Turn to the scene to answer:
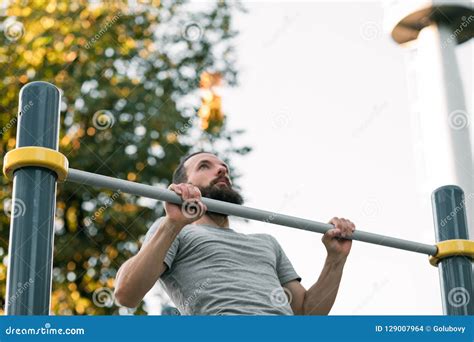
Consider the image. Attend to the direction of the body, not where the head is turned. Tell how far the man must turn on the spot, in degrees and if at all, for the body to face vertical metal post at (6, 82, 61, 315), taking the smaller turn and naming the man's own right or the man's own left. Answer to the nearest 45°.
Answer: approximately 90° to the man's own right

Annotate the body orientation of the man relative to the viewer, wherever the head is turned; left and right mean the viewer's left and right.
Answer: facing the viewer and to the right of the viewer

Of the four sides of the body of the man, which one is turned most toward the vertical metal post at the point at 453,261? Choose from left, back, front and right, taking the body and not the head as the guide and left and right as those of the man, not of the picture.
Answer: left

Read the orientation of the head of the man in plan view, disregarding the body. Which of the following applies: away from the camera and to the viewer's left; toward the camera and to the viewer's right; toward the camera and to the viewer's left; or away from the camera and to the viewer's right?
toward the camera and to the viewer's right
